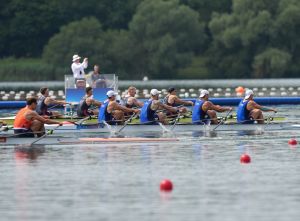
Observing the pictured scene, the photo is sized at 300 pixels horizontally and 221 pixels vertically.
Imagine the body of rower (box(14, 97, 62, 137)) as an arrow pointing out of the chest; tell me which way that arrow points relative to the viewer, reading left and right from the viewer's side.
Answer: facing to the right of the viewer

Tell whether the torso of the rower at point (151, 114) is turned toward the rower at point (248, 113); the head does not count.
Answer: yes

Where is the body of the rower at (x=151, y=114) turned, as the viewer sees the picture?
to the viewer's right

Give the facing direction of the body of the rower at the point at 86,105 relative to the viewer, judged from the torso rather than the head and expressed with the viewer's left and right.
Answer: facing to the right of the viewer

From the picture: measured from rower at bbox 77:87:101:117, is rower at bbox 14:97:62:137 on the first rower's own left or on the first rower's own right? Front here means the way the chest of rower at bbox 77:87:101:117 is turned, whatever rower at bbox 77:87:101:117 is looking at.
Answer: on the first rower's own right

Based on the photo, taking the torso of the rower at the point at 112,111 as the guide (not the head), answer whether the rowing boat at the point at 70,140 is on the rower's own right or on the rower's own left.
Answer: on the rower's own right

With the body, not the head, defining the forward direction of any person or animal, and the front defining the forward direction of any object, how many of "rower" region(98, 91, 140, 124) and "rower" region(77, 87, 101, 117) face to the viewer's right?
2

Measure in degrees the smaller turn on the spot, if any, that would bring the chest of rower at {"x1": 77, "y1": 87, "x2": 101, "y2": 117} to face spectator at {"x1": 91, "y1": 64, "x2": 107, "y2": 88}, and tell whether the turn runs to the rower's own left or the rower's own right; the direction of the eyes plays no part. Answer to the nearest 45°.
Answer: approximately 90° to the rower's own left
